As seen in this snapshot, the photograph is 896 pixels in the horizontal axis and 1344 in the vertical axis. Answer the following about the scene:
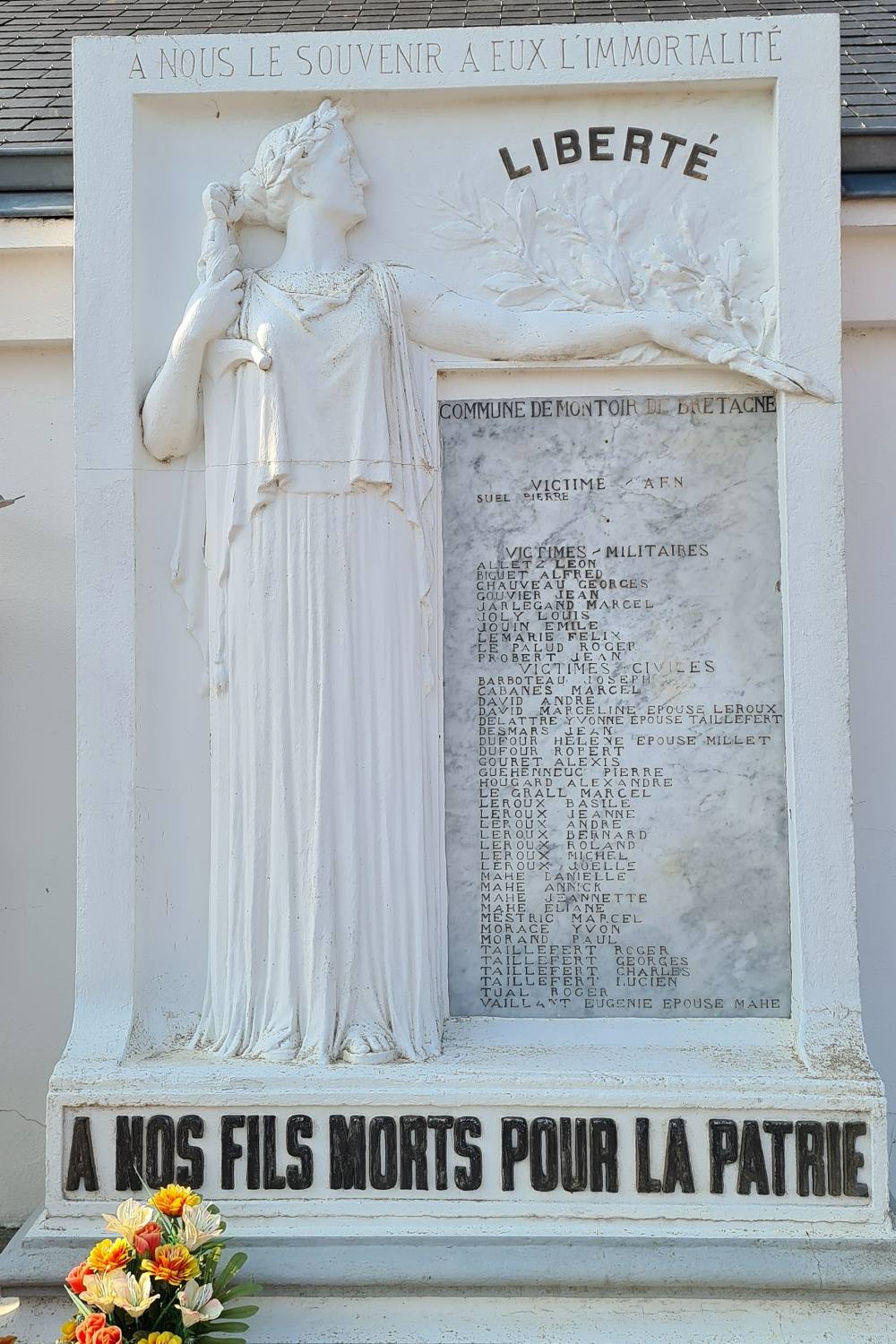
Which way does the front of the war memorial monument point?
toward the camera

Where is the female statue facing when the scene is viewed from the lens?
facing the viewer
